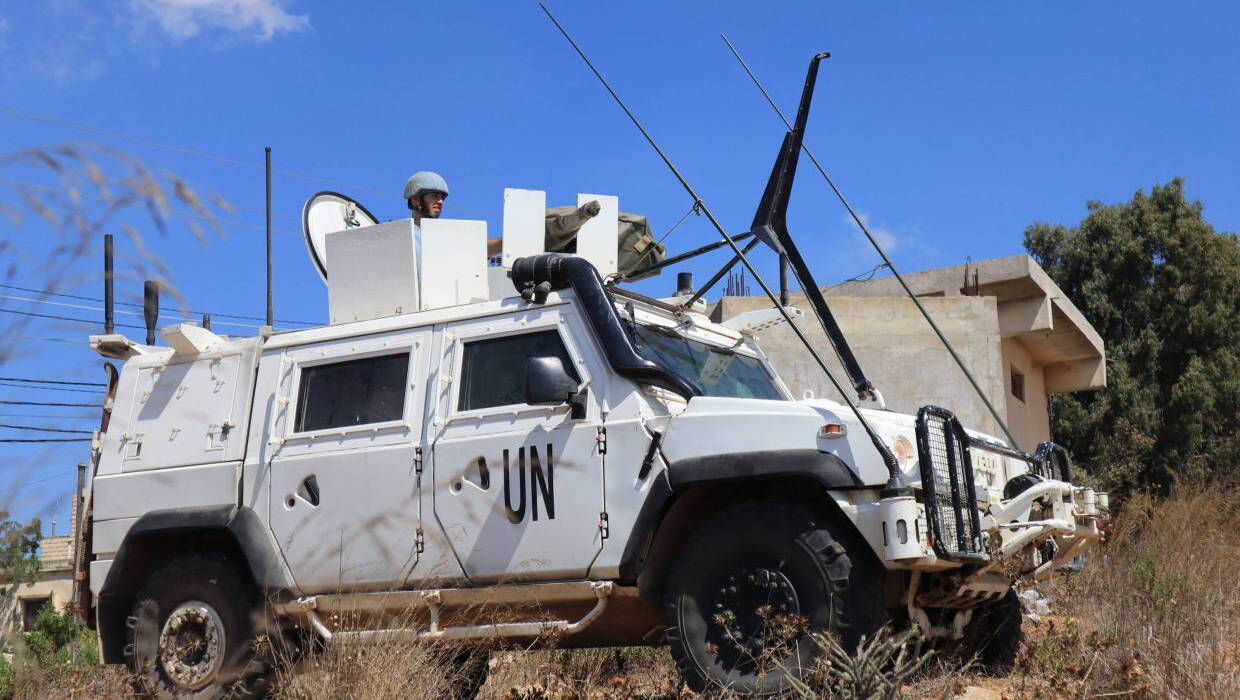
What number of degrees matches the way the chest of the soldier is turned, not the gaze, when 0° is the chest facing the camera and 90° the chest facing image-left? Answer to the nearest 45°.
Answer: approximately 315°

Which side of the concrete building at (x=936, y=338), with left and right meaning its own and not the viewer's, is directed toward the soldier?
right

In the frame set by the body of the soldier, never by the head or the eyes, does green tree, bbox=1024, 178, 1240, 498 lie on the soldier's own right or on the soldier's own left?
on the soldier's own left

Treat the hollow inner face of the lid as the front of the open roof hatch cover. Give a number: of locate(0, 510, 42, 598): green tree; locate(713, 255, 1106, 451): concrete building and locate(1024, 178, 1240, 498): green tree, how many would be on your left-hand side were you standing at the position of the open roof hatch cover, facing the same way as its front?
2

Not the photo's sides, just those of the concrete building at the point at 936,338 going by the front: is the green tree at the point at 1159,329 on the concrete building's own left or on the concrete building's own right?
on the concrete building's own left

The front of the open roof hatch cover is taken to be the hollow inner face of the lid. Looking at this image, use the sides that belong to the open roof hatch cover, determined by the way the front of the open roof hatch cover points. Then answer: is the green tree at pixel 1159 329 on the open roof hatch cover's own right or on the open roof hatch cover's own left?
on the open roof hatch cover's own left
